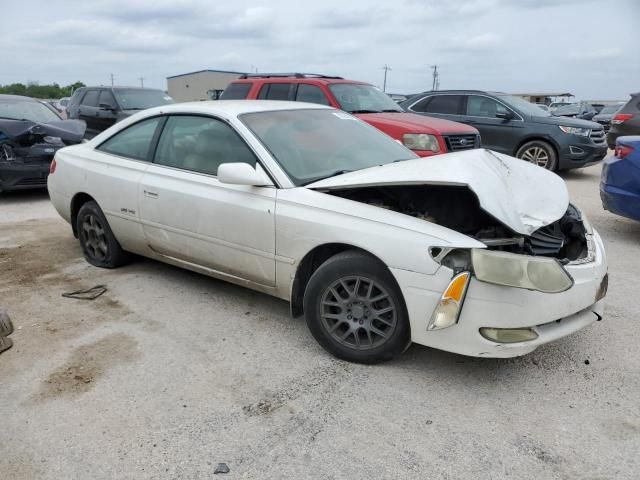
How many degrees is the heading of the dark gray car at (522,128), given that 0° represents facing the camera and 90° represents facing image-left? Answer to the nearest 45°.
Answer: approximately 315°

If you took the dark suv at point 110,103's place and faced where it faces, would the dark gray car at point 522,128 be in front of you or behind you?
in front

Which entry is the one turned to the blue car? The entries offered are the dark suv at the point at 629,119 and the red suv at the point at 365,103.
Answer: the red suv

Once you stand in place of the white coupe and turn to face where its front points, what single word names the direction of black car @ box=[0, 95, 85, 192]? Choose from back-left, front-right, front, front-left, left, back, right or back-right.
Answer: back

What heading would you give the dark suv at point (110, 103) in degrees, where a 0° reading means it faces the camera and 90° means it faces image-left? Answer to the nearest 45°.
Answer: approximately 315°

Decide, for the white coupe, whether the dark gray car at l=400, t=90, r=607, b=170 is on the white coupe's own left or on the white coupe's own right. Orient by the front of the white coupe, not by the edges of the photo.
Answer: on the white coupe's own left

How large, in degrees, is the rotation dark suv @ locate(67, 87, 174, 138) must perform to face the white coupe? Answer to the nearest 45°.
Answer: approximately 45° to its right

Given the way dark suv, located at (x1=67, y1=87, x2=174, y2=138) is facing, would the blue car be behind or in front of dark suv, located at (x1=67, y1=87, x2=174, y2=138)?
in front

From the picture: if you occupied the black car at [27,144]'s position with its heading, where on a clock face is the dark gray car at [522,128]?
the dark gray car at [522,128] is roughly at 11 o'clock from the black car at [27,144].
